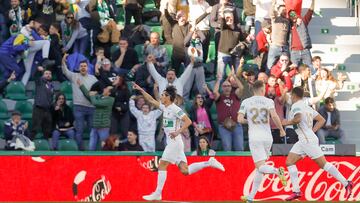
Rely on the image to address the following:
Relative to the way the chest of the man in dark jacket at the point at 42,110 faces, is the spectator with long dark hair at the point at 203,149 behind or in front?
in front

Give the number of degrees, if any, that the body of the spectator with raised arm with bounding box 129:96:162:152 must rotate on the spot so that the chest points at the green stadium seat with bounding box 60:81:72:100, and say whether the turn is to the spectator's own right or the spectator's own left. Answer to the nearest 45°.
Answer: approximately 135° to the spectator's own right

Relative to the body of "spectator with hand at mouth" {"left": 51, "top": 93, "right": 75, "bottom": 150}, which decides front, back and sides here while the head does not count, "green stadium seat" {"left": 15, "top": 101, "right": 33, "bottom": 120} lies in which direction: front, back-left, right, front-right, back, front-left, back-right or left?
back-right

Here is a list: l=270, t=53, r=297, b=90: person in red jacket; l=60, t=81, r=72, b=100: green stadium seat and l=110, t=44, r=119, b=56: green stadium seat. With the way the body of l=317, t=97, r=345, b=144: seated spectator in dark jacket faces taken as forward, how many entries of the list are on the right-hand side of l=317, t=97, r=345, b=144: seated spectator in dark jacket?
3

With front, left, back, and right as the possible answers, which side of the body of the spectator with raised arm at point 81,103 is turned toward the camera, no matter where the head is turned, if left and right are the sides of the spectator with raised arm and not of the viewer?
front

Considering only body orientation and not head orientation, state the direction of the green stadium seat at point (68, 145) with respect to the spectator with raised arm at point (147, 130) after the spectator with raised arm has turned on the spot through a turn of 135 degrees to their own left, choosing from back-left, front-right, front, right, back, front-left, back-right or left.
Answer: back-left

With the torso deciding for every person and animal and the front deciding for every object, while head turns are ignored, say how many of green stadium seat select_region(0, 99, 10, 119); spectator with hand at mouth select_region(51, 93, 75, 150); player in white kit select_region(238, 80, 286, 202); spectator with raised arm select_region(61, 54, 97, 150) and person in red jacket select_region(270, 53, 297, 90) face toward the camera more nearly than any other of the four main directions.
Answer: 4

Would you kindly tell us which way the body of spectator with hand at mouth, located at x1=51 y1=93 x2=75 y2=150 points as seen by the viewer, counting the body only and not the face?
toward the camera

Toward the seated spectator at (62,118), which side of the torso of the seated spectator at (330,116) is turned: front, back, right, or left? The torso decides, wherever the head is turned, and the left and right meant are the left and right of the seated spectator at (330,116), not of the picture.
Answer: right

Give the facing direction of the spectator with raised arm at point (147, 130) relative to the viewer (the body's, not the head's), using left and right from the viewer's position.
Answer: facing the viewer

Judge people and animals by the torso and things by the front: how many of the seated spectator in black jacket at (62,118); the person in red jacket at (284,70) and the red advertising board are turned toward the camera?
3

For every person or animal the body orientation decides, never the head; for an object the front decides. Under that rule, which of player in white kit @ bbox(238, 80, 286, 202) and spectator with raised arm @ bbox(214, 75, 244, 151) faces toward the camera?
the spectator with raised arm

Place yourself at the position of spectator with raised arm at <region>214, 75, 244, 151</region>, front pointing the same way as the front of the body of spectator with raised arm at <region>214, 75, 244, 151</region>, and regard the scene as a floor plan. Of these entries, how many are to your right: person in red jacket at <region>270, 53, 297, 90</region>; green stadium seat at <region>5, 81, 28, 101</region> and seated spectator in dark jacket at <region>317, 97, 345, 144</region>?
1

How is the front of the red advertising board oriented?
toward the camera
